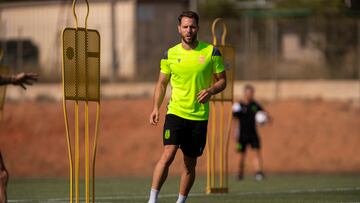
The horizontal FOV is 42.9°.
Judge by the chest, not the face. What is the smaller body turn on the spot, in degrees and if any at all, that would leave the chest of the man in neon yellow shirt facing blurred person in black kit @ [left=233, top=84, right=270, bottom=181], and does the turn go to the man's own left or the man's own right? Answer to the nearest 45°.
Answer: approximately 180°

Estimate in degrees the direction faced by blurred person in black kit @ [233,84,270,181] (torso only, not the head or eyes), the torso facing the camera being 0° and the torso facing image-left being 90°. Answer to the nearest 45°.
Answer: approximately 0°

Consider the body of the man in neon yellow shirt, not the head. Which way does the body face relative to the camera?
toward the camera

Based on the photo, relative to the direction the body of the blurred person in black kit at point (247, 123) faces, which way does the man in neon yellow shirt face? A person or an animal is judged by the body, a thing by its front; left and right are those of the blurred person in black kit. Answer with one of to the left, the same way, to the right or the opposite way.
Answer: the same way

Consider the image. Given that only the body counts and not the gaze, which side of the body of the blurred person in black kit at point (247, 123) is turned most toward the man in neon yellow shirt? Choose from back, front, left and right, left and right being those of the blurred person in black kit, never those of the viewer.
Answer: front
